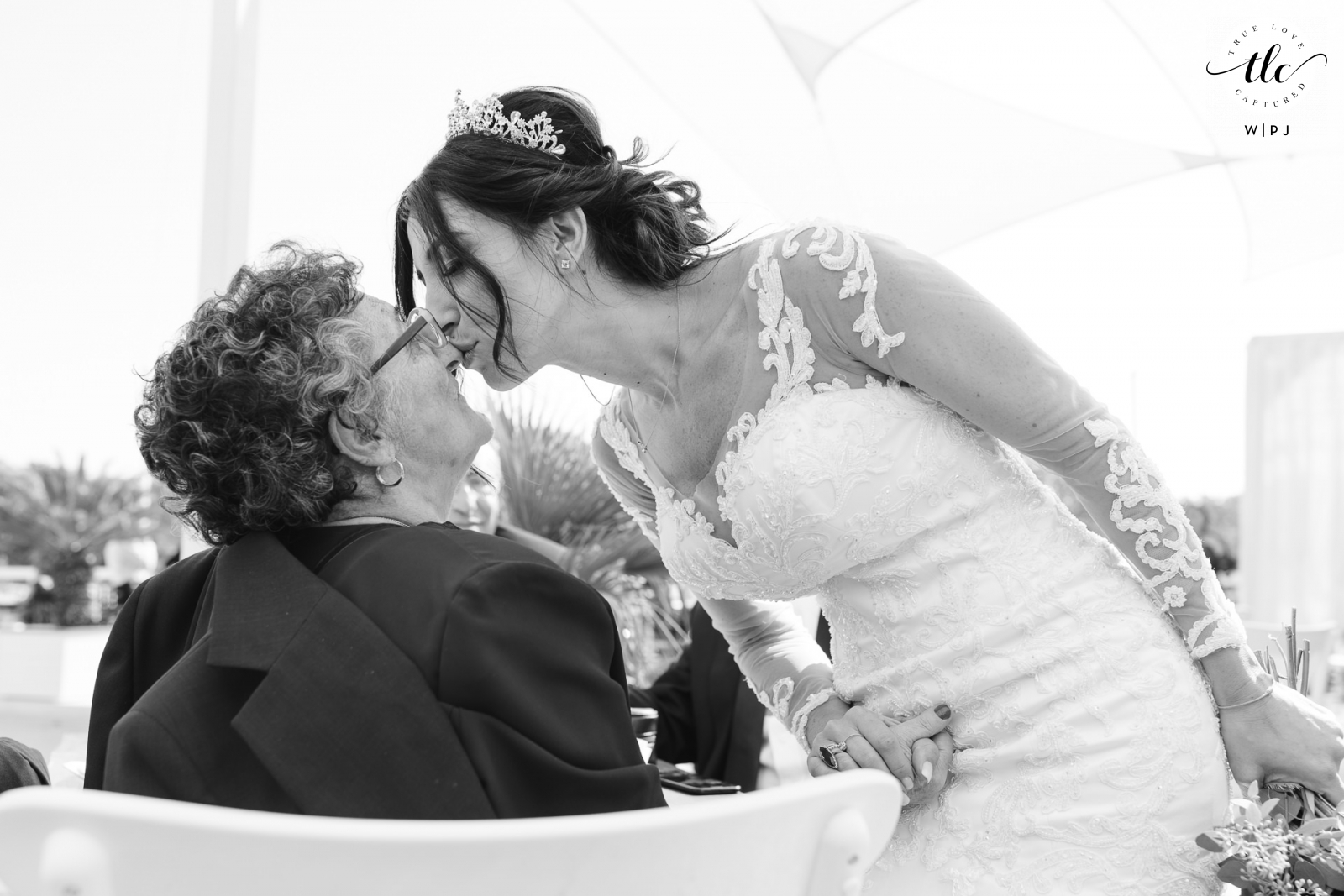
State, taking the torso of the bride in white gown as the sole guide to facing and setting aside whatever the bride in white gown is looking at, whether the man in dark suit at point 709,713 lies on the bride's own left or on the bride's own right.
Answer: on the bride's own right

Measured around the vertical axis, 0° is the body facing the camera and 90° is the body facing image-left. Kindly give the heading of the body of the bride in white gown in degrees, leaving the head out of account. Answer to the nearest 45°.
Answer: approximately 45°

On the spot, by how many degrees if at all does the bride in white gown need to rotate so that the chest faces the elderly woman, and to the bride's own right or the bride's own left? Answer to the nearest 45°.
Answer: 0° — they already face them

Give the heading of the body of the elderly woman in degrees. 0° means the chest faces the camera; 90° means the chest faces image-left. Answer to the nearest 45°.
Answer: approximately 225°

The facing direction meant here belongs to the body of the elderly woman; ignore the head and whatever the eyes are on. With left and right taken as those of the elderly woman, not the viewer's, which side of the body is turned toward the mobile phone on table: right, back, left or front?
front

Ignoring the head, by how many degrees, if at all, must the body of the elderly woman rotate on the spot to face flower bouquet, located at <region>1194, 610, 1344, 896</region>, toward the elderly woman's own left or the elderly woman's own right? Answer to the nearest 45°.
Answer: approximately 45° to the elderly woman's own right

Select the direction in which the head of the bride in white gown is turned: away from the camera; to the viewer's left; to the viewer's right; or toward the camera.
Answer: to the viewer's left

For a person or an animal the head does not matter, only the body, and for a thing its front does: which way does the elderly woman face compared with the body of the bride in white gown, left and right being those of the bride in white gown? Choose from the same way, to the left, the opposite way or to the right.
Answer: the opposite way
